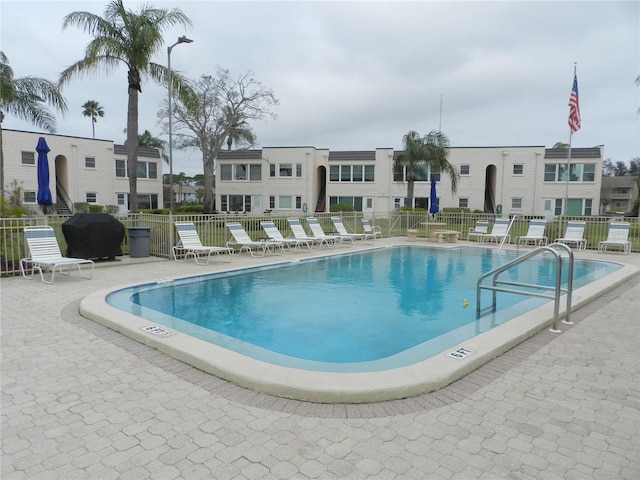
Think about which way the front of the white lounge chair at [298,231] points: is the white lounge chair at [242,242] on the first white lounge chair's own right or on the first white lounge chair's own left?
on the first white lounge chair's own right

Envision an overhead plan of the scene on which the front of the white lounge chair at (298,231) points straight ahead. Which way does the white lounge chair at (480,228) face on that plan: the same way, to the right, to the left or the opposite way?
to the right

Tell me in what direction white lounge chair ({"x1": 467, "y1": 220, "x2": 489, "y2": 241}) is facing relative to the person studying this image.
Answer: facing the viewer and to the left of the viewer

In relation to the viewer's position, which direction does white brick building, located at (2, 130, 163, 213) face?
facing the viewer and to the right of the viewer

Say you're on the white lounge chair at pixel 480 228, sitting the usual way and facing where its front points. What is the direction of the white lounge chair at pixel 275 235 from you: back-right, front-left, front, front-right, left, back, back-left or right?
front

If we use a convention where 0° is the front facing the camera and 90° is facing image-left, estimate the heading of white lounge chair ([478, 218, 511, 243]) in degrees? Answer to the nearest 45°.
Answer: approximately 45°

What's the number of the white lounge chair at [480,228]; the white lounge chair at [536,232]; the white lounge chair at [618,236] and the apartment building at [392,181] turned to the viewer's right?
0

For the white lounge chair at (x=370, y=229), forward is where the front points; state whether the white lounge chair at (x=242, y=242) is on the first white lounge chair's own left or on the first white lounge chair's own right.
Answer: on the first white lounge chair's own right

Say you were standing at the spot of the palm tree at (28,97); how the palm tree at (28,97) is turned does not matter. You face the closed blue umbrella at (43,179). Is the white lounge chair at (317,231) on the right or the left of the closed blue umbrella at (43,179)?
left

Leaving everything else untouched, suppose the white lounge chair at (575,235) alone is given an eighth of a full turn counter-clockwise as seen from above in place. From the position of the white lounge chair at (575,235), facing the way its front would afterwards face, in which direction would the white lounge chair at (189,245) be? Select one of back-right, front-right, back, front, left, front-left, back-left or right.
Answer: front-right

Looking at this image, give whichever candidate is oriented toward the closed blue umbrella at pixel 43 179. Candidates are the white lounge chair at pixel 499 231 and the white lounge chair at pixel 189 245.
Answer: the white lounge chair at pixel 499 231

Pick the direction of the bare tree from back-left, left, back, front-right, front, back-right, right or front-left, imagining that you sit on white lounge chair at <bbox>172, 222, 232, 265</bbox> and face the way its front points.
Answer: back-left

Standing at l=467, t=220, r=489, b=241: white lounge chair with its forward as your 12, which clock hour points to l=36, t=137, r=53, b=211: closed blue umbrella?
The closed blue umbrella is roughly at 12 o'clock from the white lounge chair.

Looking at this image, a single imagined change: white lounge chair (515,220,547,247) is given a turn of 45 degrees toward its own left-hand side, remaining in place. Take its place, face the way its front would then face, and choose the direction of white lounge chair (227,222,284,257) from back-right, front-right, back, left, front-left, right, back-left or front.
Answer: front-right

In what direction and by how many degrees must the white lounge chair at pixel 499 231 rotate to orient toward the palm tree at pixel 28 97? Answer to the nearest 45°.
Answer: approximately 45° to its right

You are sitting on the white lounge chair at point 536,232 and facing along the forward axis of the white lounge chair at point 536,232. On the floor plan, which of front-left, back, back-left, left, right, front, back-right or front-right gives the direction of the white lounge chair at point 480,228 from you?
right

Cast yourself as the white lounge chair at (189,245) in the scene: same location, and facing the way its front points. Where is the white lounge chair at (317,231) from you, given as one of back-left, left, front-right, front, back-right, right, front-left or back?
left

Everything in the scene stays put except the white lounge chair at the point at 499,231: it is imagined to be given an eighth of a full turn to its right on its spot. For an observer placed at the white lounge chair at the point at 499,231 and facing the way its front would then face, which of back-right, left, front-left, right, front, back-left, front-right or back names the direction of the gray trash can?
front-left
